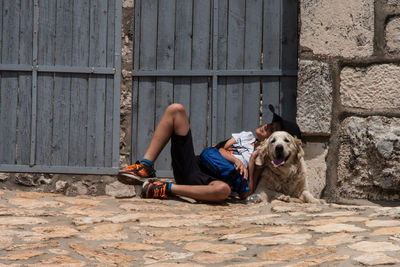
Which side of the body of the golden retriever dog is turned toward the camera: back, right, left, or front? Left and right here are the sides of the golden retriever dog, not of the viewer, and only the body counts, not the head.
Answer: front

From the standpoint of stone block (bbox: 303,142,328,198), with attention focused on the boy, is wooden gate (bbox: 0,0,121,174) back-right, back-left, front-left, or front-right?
front-right

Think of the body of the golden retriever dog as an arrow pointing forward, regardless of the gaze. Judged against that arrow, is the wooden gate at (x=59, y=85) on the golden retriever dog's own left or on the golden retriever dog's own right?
on the golden retriever dog's own right

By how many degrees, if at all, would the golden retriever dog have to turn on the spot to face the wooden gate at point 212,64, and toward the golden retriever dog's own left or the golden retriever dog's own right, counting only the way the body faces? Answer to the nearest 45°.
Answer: approximately 135° to the golden retriever dog's own right
